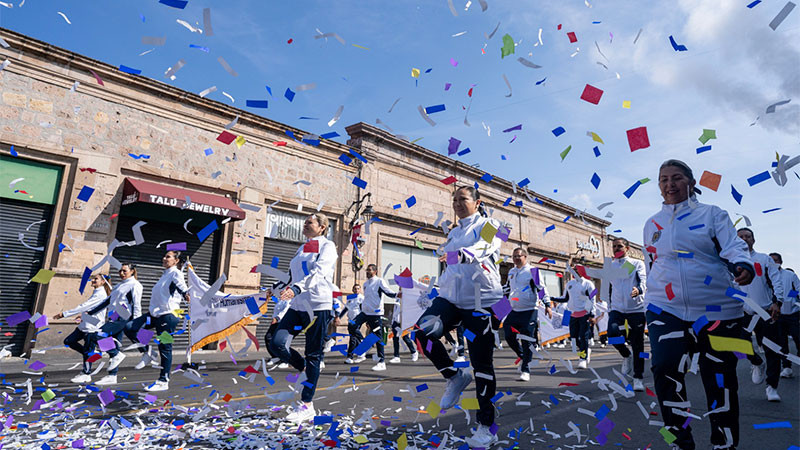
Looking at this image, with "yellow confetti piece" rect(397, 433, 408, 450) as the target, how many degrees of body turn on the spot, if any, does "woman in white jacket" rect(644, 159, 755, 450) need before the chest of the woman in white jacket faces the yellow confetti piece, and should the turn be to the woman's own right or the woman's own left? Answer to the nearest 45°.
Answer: approximately 90° to the woman's own right

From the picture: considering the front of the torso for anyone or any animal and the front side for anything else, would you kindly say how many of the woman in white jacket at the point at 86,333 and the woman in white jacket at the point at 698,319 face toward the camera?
1

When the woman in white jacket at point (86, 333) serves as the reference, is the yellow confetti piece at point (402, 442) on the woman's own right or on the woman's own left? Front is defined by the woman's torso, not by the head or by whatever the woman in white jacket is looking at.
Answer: on the woman's own left

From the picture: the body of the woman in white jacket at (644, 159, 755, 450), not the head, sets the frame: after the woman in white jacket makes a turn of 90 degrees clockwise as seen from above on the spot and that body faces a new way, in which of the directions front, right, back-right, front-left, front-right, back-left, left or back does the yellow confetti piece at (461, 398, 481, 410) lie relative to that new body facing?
front

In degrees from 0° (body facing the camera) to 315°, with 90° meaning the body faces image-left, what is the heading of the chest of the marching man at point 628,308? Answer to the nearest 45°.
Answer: approximately 45°

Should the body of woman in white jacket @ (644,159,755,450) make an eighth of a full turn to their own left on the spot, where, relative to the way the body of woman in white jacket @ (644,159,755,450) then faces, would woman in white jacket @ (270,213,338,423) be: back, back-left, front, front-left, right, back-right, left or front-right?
back-right

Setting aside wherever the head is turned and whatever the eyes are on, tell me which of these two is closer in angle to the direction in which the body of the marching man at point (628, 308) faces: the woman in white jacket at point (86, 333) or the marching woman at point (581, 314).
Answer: the woman in white jacket

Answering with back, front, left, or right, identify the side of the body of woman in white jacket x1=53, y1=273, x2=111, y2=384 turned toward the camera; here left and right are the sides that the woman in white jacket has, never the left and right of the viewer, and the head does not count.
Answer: left

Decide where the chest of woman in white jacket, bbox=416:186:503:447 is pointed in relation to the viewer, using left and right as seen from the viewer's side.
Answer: facing the viewer and to the left of the viewer

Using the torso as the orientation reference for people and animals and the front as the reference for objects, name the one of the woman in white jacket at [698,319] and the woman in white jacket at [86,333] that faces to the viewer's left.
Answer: the woman in white jacket at [86,333]
